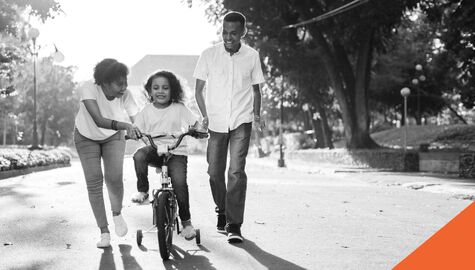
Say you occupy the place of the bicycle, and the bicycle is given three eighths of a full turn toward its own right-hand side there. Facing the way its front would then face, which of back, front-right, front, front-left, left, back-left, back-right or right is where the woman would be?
front

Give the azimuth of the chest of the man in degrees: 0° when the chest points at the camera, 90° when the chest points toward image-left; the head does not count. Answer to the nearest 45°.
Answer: approximately 0°

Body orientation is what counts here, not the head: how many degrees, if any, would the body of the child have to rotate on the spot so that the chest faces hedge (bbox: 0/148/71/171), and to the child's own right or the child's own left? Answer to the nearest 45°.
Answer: approximately 180°

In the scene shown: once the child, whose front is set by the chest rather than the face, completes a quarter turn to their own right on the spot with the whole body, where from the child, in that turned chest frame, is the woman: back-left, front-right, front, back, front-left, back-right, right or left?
front

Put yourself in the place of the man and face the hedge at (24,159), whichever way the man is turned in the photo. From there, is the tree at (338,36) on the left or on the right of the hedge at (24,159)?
right

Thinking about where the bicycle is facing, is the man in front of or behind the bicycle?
behind

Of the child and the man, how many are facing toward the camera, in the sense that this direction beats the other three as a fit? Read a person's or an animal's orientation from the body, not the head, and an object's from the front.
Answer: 2
